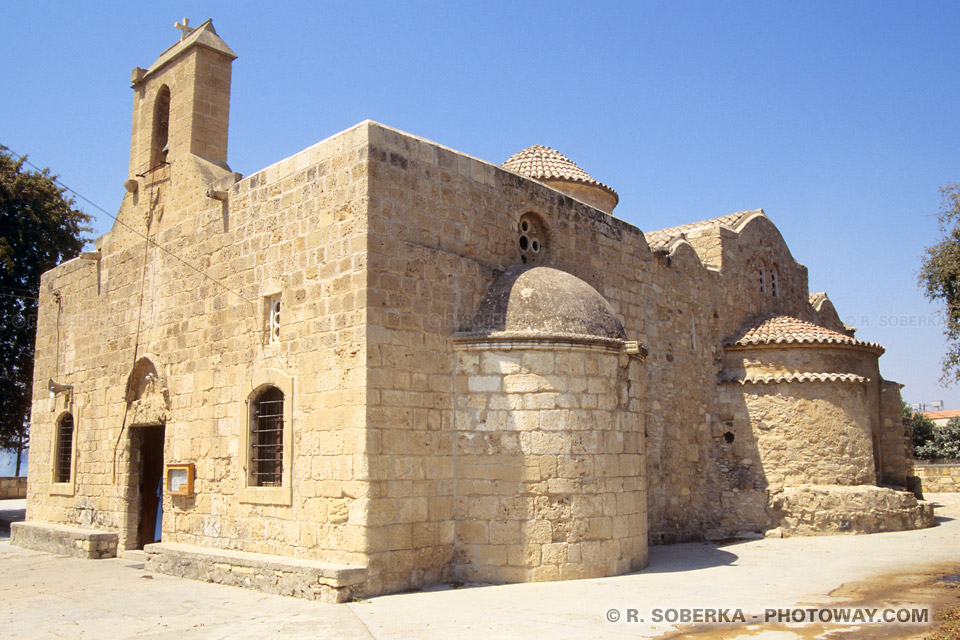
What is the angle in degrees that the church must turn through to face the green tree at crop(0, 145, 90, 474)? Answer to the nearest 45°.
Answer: approximately 90° to its right

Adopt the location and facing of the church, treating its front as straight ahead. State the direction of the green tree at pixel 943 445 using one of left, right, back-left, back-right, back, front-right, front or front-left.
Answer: back

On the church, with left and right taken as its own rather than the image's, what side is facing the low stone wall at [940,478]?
back

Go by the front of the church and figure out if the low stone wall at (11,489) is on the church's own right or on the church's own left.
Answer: on the church's own right
